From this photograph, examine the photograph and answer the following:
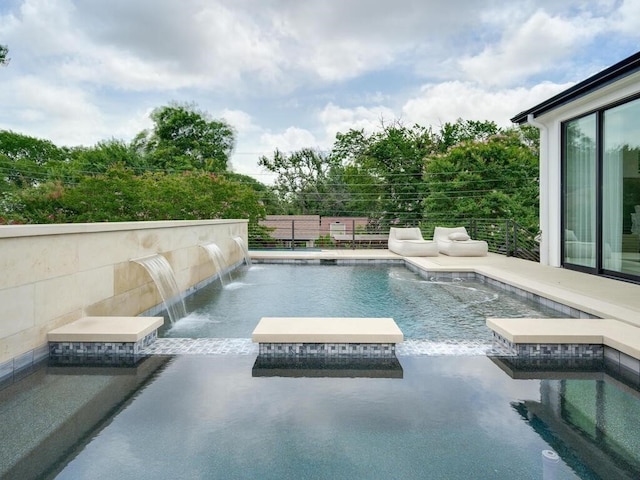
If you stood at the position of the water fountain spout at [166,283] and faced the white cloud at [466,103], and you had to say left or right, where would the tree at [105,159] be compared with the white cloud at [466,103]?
left

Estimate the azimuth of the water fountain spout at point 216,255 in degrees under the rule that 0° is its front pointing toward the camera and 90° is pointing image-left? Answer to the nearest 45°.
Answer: approximately 270°

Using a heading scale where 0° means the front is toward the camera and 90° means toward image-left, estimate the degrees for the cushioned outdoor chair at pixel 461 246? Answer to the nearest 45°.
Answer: approximately 315°

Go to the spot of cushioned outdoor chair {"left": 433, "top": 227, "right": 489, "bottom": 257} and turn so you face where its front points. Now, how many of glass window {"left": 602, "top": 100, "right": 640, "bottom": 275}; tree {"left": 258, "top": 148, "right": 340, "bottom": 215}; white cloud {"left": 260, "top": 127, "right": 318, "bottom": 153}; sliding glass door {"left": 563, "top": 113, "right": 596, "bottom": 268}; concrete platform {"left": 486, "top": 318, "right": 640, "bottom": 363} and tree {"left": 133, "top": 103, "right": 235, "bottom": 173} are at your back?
3

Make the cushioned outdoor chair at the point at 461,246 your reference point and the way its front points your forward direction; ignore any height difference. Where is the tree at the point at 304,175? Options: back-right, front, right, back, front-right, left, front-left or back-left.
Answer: back

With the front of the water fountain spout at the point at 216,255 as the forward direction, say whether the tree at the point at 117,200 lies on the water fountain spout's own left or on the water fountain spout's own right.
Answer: on the water fountain spout's own left

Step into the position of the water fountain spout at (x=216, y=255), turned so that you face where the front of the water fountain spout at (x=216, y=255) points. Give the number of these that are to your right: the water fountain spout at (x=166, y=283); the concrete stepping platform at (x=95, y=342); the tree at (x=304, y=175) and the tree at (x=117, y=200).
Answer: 2

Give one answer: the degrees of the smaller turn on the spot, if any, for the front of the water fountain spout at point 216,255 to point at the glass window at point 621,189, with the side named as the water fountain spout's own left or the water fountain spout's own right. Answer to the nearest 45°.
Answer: approximately 45° to the water fountain spout's own right

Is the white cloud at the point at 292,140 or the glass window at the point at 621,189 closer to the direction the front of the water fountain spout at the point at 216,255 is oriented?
the glass window

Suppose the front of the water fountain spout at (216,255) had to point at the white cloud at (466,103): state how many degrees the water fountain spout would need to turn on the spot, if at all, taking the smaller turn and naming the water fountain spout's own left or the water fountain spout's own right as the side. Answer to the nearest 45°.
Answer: approximately 45° to the water fountain spout's own left

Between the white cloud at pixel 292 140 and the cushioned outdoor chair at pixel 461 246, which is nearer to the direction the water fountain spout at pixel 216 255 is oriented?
the cushioned outdoor chair

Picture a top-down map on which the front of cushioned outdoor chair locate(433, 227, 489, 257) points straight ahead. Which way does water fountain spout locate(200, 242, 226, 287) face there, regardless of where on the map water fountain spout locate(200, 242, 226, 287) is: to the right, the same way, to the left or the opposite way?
to the left

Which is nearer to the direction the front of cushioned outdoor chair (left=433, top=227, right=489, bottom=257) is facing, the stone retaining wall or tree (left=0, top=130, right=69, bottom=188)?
the stone retaining wall
